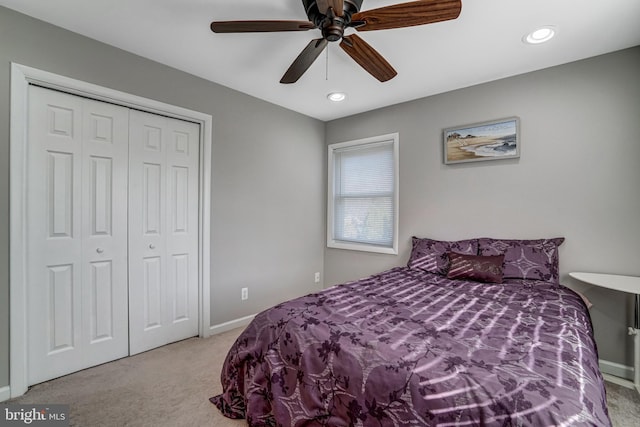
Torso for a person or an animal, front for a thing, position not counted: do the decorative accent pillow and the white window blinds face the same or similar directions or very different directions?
same or similar directions

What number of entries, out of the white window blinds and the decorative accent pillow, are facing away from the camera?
0

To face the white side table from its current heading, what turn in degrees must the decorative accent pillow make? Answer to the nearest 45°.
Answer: approximately 90° to its left

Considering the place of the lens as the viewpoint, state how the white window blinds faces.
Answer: facing the viewer and to the left of the viewer

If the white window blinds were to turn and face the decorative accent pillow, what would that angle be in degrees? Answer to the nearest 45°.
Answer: approximately 90° to its left

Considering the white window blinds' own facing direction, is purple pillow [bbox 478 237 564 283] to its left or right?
on its left

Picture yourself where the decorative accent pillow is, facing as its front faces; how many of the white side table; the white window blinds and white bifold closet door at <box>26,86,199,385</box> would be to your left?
1

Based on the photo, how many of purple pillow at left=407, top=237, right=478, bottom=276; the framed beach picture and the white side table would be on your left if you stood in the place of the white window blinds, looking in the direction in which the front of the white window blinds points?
3

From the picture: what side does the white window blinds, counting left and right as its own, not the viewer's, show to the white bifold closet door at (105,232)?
front

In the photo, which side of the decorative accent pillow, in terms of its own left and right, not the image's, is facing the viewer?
front

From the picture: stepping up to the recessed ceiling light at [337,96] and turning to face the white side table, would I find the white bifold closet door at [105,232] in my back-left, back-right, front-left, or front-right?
back-right

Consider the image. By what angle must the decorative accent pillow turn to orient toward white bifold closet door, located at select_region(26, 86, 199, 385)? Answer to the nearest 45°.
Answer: approximately 45° to its right

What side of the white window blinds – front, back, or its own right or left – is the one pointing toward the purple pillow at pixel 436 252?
left
